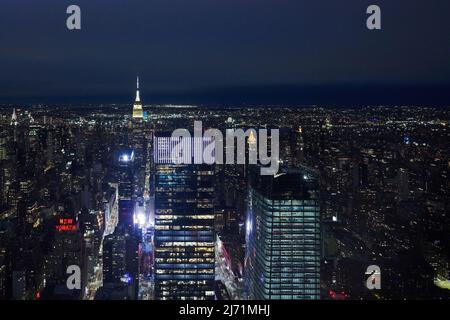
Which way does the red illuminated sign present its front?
toward the camera

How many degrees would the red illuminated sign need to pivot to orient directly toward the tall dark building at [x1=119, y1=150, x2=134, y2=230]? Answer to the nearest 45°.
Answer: approximately 135° to its left

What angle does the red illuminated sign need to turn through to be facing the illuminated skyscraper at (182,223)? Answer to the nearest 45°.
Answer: approximately 90° to its left

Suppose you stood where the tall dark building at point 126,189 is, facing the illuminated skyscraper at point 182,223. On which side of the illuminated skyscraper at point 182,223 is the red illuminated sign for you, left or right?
right

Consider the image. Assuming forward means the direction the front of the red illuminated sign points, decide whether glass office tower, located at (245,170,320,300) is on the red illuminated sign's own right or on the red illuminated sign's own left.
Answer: on the red illuminated sign's own left
